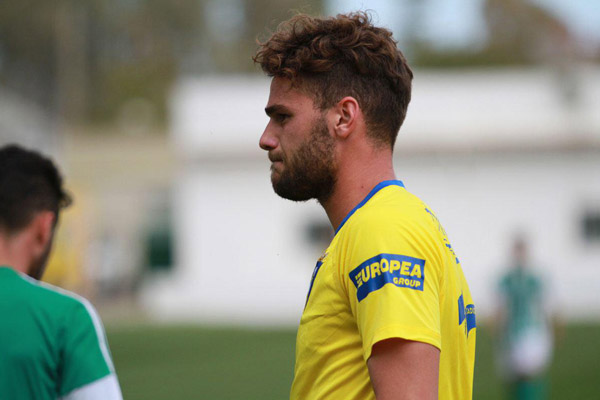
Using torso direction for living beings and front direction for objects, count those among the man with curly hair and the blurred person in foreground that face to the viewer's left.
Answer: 1

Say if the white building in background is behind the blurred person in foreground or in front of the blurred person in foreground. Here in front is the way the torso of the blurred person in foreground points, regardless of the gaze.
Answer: in front

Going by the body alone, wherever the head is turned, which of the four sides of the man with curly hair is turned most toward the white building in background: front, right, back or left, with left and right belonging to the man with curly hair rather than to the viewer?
right

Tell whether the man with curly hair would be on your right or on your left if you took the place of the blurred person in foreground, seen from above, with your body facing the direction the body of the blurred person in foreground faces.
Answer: on your right

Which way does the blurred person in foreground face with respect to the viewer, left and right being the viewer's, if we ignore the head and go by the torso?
facing away from the viewer and to the right of the viewer

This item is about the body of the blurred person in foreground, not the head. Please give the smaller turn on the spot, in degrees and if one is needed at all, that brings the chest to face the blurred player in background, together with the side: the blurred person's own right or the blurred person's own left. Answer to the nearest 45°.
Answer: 0° — they already face them

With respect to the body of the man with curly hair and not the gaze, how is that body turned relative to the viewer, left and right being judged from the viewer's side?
facing to the left of the viewer

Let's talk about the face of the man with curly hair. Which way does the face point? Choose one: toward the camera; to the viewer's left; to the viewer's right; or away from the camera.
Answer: to the viewer's left

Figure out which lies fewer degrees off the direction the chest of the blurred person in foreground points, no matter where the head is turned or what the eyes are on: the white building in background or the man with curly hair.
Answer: the white building in background
